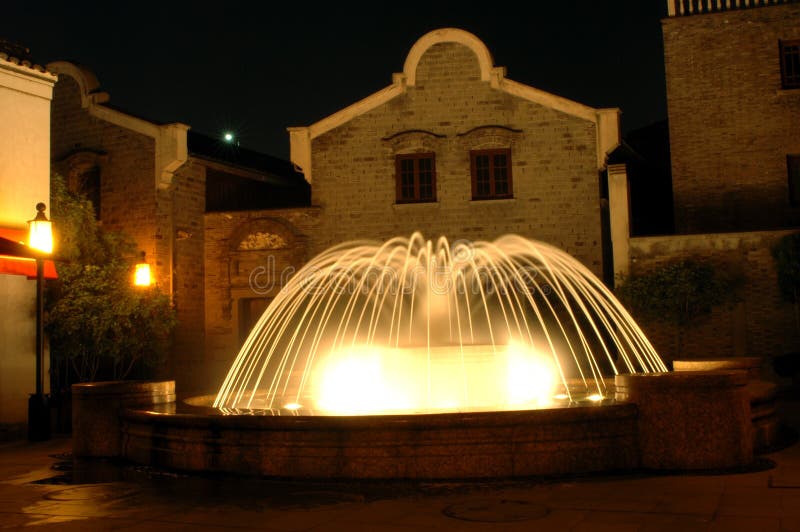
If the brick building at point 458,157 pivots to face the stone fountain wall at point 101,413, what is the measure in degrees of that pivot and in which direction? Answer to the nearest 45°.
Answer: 0° — it already faces it

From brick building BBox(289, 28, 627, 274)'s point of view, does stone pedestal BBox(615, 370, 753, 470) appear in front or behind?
in front

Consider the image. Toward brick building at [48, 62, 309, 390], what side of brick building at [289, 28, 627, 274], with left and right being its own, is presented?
right

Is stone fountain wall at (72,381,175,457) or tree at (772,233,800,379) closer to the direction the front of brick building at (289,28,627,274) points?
the stone fountain wall

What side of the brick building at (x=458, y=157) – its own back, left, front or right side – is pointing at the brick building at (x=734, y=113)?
left

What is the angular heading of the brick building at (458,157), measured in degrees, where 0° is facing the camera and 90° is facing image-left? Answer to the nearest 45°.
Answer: approximately 0°
